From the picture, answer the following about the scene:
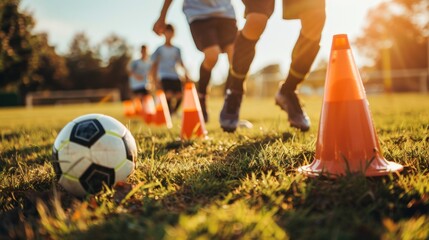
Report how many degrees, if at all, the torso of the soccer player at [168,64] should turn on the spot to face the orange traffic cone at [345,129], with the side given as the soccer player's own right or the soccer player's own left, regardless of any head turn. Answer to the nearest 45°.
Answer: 0° — they already face it

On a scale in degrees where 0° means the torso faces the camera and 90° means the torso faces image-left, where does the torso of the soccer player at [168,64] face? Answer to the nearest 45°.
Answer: approximately 0°

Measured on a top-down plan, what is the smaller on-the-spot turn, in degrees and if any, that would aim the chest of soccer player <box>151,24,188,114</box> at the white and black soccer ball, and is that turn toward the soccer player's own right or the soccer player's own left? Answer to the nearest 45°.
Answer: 0° — they already face it
